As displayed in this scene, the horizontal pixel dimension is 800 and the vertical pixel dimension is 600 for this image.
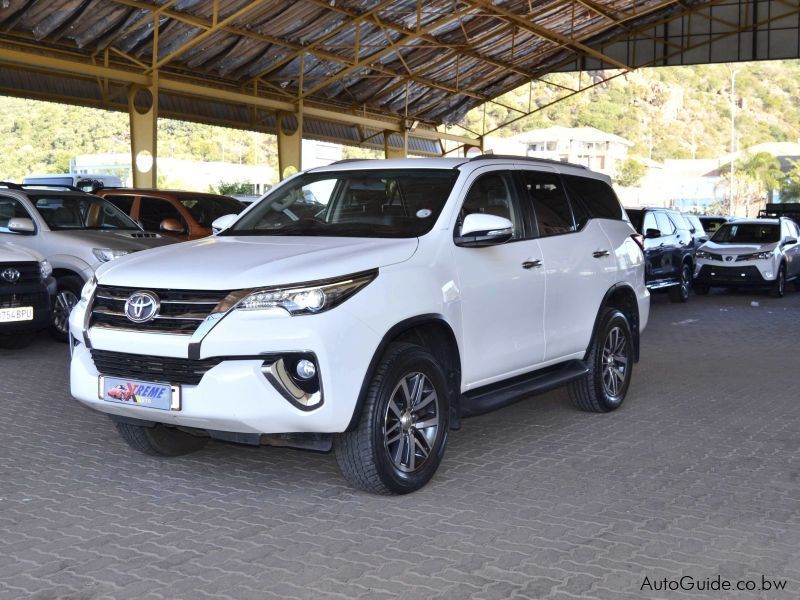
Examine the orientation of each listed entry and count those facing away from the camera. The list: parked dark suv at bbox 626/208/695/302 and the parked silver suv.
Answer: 0

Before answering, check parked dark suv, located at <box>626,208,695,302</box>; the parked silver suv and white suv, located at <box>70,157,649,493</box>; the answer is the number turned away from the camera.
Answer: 0

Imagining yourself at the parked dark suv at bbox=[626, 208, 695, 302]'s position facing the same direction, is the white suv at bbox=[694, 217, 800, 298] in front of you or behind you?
behind

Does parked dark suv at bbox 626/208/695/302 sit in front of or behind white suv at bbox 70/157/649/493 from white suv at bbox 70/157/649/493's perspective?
behind

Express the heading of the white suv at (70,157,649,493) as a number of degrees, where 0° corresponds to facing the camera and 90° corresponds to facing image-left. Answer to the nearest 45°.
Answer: approximately 45°

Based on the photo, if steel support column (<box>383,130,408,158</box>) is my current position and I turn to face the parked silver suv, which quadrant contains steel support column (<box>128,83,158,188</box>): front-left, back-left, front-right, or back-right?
front-right

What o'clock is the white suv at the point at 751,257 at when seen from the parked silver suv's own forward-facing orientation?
The white suv is roughly at 10 o'clock from the parked silver suv.

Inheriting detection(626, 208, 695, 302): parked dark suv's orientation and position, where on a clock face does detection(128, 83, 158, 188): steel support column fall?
The steel support column is roughly at 2 o'clock from the parked dark suv.

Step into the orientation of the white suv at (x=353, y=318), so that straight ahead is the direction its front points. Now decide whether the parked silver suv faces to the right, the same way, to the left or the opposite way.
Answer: to the left

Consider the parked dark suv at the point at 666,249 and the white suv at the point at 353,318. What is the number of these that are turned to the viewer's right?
0

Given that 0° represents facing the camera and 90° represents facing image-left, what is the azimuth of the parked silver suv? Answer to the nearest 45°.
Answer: approximately 315°

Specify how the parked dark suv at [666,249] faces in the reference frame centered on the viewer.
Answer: facing the viewer and to the left of the viewer

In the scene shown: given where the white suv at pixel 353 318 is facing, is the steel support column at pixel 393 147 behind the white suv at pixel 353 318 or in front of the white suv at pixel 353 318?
behind

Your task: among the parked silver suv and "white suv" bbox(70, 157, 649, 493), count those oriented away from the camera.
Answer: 0
